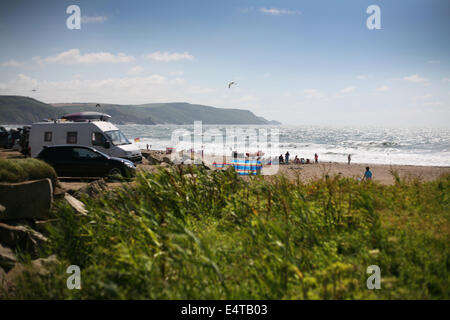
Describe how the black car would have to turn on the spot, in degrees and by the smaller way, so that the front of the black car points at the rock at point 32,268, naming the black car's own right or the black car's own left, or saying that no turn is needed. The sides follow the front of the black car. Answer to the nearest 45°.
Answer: approximately 90° to the black car's own right

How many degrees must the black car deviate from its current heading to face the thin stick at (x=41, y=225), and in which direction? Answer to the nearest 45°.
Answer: approximately 90° to its right

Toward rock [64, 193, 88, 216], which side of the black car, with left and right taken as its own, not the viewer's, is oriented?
right

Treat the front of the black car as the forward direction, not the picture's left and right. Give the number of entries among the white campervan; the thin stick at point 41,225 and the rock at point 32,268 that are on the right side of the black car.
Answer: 2

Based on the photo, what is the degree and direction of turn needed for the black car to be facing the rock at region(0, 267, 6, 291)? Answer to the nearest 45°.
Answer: approximately 90° to its right

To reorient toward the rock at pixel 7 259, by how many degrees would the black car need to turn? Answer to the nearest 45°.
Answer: approximately 90° to its right

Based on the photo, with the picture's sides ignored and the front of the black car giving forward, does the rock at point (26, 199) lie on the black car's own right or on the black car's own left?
on the black car's own right

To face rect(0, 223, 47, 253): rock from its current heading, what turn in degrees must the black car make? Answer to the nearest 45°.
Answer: approximately 90° to its right

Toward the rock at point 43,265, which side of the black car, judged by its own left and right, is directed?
right

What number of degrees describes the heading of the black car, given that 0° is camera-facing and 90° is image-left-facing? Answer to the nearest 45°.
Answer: approximately 270°
